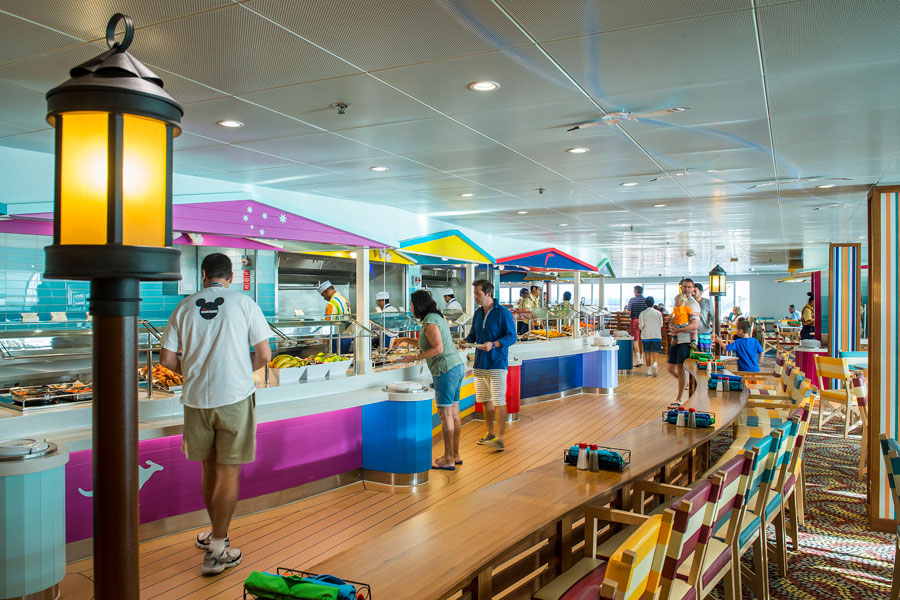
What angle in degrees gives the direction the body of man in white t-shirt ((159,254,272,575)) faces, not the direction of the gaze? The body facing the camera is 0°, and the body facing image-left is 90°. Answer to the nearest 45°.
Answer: approximately 180°

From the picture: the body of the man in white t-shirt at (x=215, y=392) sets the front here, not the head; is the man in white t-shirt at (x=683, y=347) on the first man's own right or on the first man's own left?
on the first man's own right

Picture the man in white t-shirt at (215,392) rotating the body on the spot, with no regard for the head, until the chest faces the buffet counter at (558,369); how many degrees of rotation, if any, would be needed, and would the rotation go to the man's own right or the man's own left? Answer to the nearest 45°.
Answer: approximately 45° to the man's own right

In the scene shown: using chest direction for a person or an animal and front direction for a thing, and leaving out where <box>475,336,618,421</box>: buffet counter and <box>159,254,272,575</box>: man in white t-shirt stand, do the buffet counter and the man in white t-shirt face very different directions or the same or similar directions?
very different directions

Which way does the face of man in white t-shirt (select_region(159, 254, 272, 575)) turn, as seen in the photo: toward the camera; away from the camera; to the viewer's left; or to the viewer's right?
away from the camera

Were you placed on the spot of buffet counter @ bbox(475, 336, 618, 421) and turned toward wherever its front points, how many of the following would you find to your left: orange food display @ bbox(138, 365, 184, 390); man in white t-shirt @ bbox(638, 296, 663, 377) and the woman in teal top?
1

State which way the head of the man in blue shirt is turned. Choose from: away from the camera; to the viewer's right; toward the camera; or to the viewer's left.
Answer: to the viewer's left

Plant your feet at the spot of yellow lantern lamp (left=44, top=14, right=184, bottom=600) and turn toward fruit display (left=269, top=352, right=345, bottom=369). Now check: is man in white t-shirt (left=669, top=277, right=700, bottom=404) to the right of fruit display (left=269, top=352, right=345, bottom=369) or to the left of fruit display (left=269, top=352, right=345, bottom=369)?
right

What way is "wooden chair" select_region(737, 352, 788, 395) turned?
to the viewer's left

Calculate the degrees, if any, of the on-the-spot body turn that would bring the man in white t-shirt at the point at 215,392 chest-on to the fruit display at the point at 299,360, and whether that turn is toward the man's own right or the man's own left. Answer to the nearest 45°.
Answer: approximately 45° to the man's own right
